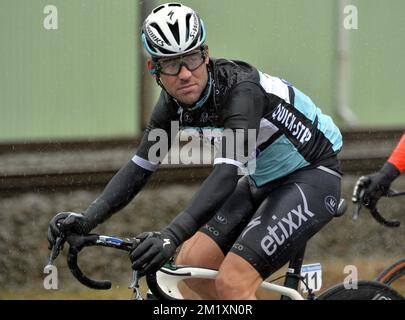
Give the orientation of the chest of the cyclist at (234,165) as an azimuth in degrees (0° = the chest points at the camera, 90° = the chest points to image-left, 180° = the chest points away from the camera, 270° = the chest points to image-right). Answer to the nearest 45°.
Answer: approximately 45°
